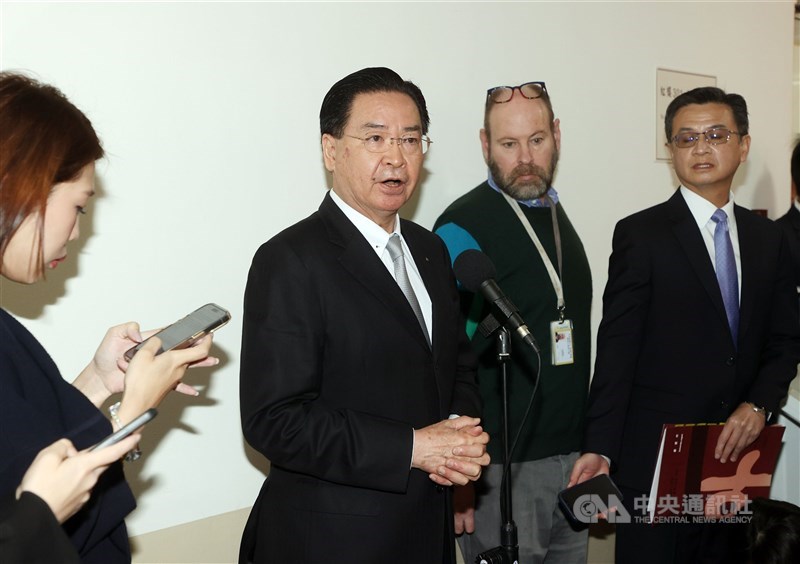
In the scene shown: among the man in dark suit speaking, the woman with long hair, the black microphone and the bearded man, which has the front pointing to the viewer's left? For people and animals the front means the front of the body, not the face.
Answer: the black microphone

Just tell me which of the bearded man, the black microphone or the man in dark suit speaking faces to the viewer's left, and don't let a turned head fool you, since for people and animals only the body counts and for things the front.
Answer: the black microphone

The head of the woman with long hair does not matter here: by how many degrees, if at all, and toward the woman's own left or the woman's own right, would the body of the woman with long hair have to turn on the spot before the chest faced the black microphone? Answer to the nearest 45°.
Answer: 0° — they already face it

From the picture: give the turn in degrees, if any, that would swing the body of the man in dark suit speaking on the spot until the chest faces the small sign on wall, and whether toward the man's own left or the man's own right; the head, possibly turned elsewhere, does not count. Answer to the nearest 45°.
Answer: approximately 90° to the man's own left

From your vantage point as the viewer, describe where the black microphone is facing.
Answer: facing to the left of the viewer

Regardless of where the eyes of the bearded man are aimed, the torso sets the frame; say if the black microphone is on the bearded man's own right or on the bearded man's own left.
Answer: on the bearded man's own right

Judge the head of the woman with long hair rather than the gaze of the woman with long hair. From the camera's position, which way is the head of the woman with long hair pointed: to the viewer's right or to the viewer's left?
to the viewer's right

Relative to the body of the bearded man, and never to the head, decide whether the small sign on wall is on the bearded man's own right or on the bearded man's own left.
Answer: on the bearded man's own left

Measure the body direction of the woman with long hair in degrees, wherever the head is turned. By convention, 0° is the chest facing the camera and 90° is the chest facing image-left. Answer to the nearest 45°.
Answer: approximately 270°

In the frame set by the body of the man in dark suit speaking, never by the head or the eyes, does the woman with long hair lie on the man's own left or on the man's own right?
on the man's own right

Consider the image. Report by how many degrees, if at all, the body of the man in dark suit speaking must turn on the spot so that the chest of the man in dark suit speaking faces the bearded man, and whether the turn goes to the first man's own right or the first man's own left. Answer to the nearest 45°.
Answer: approximately 90° to the first man's own left
